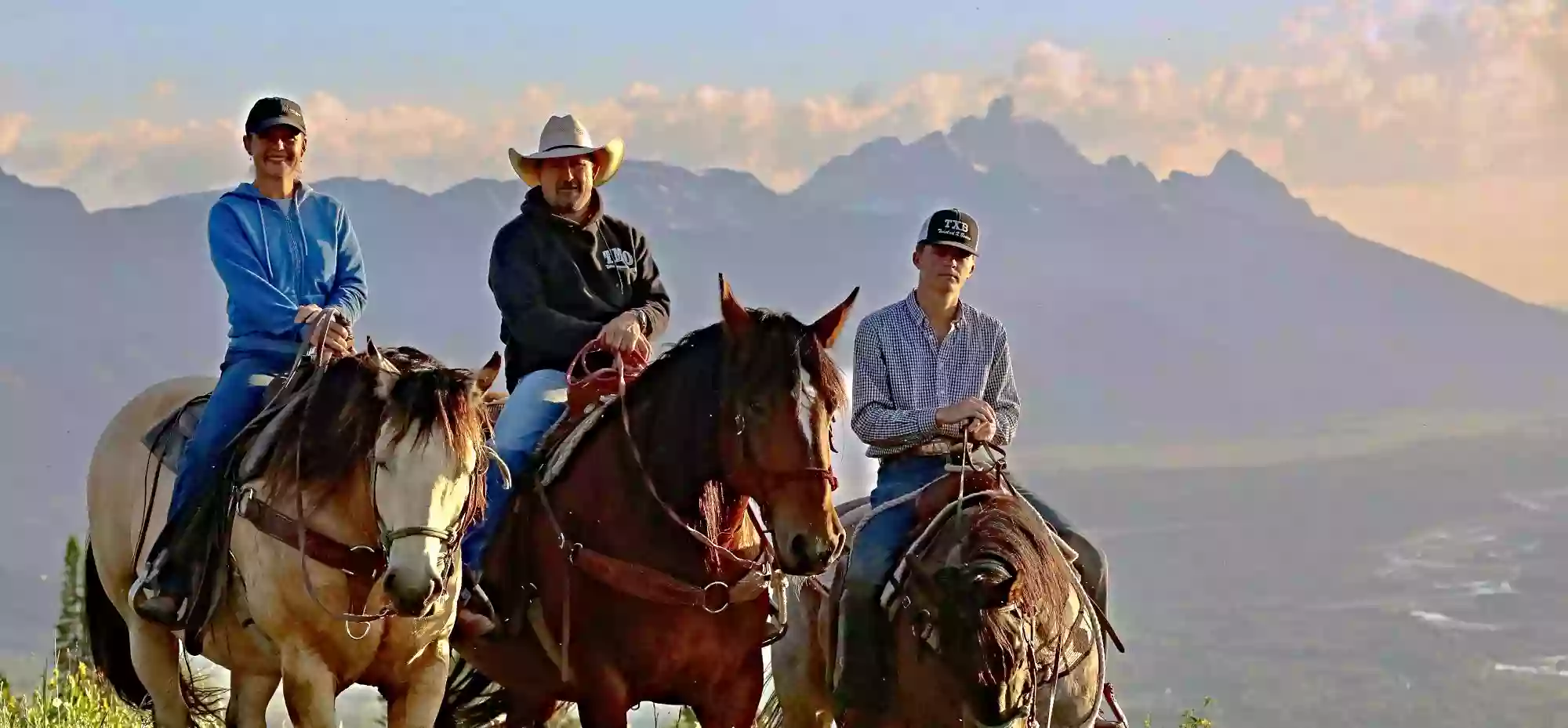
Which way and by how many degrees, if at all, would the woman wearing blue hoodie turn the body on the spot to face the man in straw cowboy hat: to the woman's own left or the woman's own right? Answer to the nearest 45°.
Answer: approximately 45° to the woman's own left

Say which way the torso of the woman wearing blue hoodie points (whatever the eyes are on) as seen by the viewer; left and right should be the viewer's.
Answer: facing the viewer and to the right of the viewer

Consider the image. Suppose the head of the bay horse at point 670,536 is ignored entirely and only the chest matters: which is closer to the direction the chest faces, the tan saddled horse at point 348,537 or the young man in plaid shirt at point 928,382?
the young man in plaid shirt

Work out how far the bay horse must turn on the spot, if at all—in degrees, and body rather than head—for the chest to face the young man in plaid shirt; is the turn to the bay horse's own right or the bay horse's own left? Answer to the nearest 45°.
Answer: approximately 45° to the bay horse's own left

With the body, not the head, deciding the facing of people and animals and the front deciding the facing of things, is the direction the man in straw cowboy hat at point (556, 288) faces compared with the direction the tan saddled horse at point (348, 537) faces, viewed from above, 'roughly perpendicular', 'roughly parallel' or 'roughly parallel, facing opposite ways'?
roughly parallel

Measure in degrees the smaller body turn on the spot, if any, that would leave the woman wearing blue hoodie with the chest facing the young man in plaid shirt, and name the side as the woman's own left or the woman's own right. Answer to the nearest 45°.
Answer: approximately 45° to the woman's own left

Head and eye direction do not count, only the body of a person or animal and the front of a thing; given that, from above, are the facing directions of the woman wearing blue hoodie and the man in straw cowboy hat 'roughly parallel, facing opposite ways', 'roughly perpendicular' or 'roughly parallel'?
roughly parallel

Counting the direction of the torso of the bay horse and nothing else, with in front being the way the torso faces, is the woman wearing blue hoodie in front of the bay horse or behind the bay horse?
behind

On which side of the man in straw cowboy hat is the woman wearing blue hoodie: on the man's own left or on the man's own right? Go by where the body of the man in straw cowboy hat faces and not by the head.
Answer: on the man's own right

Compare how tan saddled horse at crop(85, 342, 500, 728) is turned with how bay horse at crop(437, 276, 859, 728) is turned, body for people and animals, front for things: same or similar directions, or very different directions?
same or similar directions

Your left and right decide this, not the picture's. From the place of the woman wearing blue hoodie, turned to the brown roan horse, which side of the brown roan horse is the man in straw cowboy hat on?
left
